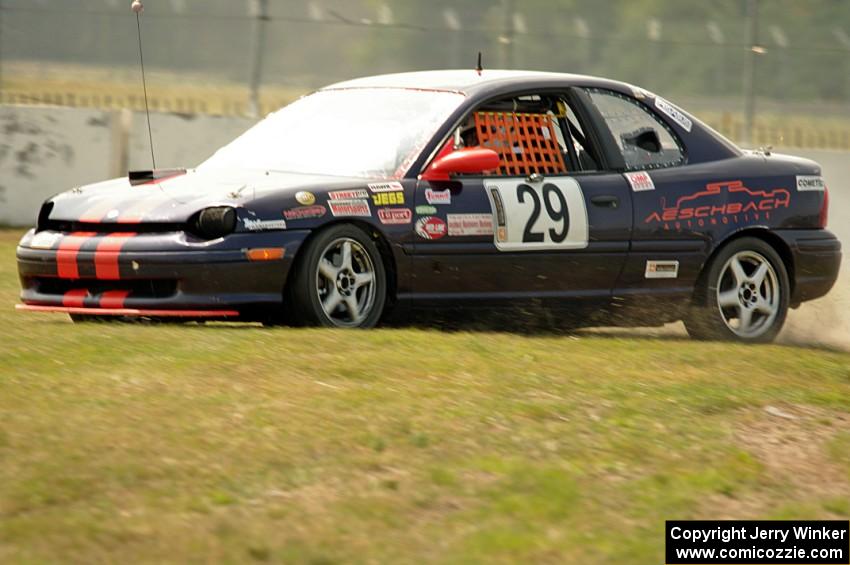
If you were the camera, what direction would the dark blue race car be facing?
facing the viewer and to the left of the viewer

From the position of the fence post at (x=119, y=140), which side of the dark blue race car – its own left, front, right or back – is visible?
right

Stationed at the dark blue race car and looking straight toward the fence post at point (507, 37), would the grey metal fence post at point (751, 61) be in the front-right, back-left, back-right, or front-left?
front-right

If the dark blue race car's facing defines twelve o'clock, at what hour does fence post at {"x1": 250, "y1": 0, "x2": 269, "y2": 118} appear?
The fence post is roughly at 4 o'clock from the dark blue race car.

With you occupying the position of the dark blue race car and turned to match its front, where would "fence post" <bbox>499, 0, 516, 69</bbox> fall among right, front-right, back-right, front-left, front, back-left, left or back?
back-right
